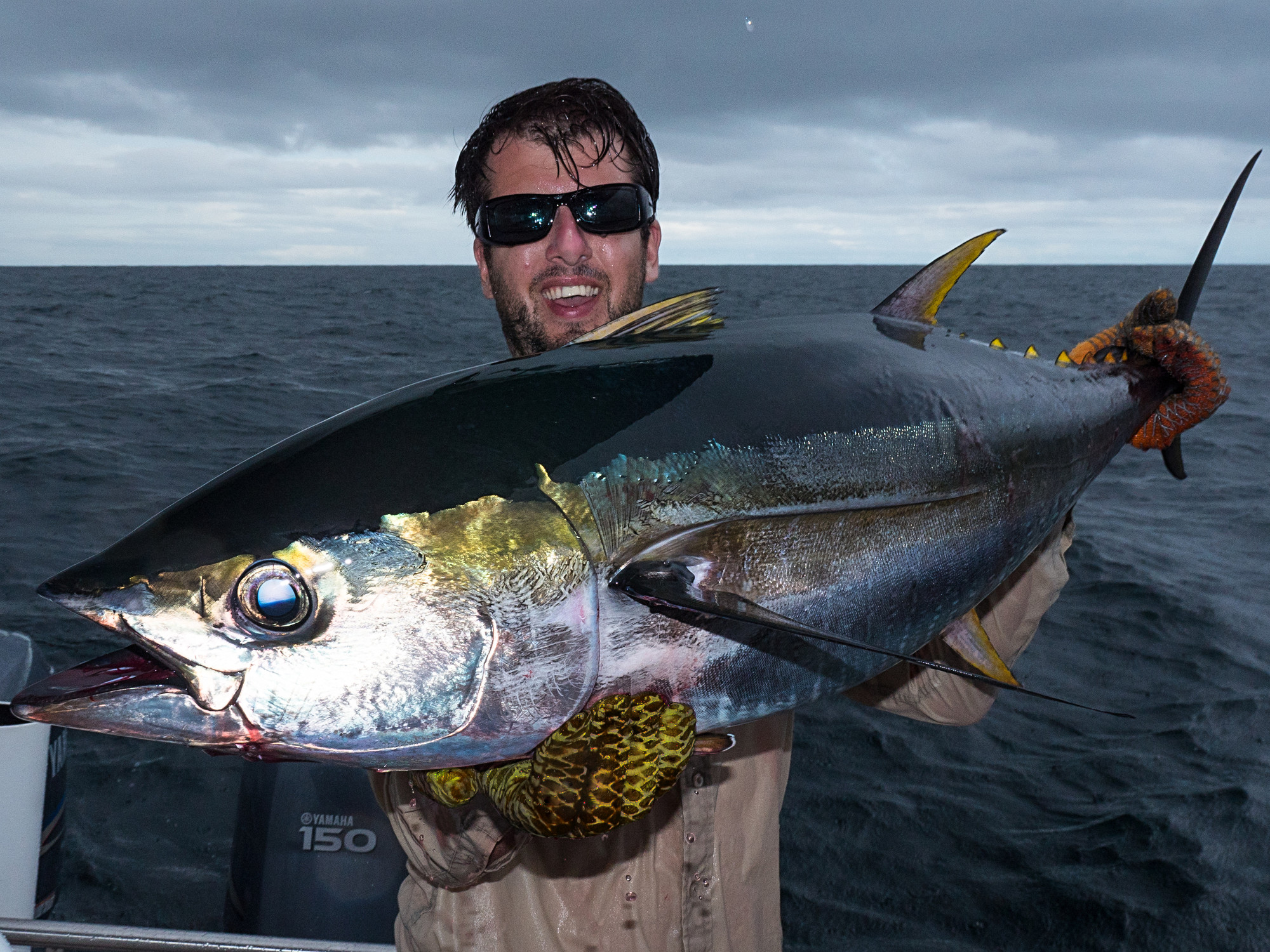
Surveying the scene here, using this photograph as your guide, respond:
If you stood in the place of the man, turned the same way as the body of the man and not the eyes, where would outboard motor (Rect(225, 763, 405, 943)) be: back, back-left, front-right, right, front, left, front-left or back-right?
back-right

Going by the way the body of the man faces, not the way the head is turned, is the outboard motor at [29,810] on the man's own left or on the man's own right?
on the man's own right

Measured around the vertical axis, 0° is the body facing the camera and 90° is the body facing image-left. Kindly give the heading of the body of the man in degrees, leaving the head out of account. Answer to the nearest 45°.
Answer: approximately 0°
